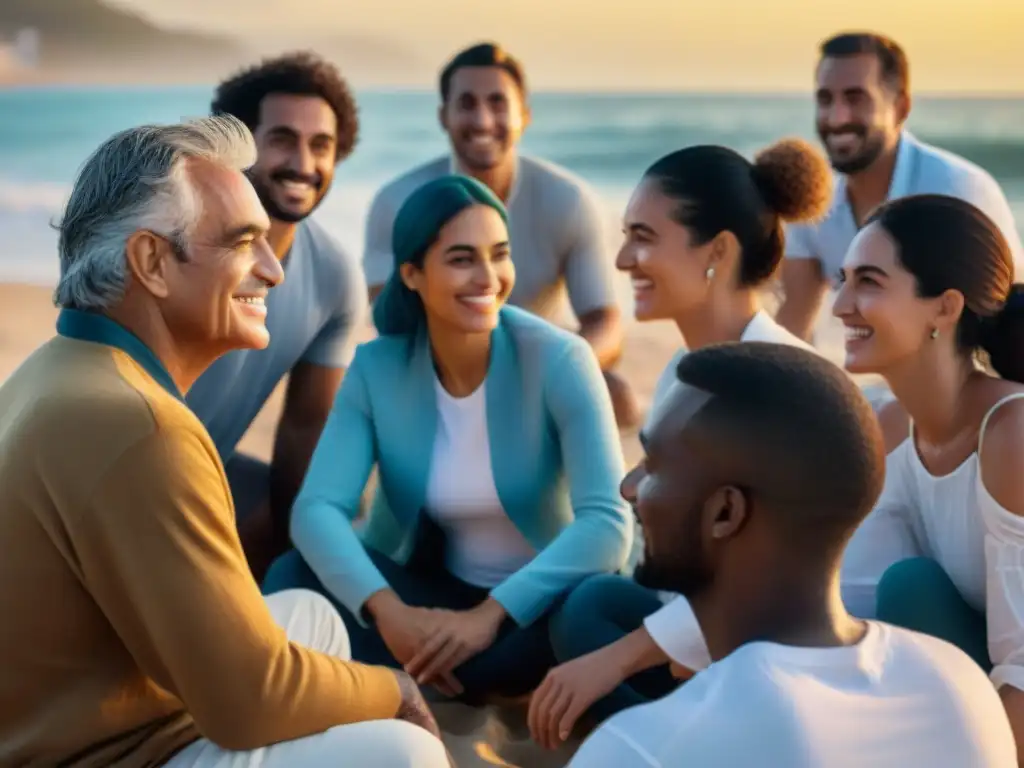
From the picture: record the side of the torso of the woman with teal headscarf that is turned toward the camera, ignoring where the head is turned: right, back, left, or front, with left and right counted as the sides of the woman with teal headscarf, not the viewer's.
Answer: front

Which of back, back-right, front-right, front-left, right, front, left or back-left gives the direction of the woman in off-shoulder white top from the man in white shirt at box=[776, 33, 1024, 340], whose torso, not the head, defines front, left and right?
front-left

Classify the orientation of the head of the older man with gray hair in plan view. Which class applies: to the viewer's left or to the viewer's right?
to the viewer's right

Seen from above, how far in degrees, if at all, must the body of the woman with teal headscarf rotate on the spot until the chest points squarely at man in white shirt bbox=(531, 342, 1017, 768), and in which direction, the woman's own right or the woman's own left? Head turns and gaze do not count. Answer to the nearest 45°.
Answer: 0° — they already face them

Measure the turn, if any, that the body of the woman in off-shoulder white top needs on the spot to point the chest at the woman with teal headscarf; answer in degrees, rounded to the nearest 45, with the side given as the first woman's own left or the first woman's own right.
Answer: approximately 45° to the first woman's own right

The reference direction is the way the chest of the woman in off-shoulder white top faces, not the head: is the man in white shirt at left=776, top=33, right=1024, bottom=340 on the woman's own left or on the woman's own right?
on the woman's own right

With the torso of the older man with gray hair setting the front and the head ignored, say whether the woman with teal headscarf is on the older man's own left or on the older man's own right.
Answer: on the older man's own left

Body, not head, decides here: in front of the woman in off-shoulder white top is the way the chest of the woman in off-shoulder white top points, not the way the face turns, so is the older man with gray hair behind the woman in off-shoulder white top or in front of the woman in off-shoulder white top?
in front

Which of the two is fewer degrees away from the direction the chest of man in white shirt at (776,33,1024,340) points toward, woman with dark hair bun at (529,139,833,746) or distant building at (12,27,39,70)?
the woman with dark hair bun

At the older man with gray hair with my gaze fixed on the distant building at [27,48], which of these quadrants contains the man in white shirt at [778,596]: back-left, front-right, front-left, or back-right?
back-right

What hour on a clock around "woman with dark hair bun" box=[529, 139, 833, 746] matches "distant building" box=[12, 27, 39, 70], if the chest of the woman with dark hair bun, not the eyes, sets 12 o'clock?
The distant building is roughly at 2 o'clock from the woman with dark hair bun.

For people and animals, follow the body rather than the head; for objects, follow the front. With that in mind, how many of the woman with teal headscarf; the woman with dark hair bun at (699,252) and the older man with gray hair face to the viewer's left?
1

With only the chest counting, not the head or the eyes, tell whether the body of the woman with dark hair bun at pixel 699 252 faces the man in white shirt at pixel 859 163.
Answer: no

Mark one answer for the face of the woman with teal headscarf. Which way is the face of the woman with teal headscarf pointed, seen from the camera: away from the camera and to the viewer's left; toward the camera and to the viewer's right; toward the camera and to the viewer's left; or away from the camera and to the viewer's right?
toward the camera and to the viewer's right

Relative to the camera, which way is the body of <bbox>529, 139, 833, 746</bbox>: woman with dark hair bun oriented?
to the viewer's left

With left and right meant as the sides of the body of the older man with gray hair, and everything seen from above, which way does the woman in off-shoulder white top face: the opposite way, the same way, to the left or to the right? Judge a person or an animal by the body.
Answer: the opposite way

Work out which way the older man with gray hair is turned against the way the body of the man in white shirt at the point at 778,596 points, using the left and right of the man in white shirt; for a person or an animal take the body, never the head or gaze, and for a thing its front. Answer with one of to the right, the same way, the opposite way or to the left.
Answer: to the right

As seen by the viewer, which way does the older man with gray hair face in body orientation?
to the viewer's right
